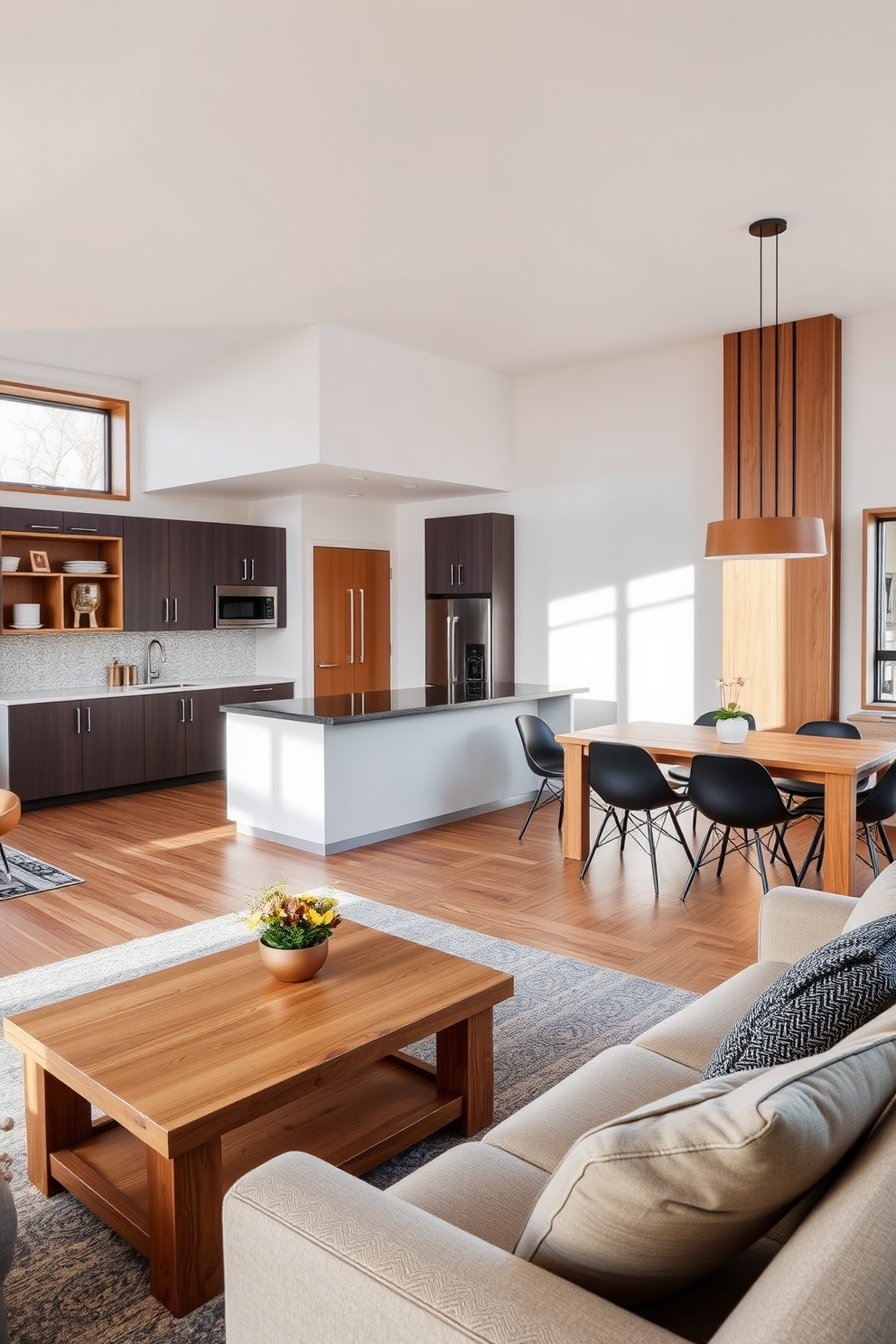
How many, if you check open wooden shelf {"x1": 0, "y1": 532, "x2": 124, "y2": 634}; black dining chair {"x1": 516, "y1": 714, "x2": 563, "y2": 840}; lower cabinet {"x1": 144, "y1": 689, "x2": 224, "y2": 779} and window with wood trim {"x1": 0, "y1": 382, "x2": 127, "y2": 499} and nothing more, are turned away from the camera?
0

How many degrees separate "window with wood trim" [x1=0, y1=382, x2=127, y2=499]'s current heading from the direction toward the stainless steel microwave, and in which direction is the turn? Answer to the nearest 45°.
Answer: approximately 45° to its left

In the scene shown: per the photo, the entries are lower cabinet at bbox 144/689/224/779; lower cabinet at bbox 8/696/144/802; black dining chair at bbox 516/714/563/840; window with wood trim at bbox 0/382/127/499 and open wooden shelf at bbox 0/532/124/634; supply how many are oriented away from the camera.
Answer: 0

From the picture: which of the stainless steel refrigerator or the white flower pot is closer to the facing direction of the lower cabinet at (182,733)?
the white flower pot

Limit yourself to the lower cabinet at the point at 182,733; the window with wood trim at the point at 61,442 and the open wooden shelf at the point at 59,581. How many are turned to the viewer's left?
0

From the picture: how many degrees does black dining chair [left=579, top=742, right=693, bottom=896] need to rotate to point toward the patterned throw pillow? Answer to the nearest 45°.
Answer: approximately 135° to its right

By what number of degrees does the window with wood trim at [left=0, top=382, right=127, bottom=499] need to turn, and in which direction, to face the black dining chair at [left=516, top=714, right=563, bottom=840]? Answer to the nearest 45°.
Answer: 0° — it already faces it

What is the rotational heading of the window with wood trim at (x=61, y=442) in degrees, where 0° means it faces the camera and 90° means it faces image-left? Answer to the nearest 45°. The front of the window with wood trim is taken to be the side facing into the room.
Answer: approximately 315°

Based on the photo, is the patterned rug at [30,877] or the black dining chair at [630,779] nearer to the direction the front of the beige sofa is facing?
the patterned rug

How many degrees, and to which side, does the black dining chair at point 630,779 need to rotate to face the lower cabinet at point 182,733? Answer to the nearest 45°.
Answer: approximately 90° to its left

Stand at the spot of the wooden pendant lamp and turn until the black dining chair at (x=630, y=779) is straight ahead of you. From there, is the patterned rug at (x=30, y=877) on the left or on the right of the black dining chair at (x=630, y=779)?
right

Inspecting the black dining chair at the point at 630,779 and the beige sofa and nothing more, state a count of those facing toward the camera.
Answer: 0

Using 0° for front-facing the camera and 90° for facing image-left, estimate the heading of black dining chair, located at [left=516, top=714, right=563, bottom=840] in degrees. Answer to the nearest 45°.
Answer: approximately 315°

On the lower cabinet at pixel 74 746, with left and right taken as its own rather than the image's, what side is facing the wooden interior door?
left

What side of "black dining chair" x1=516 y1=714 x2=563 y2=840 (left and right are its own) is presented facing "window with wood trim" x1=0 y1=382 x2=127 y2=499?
back
